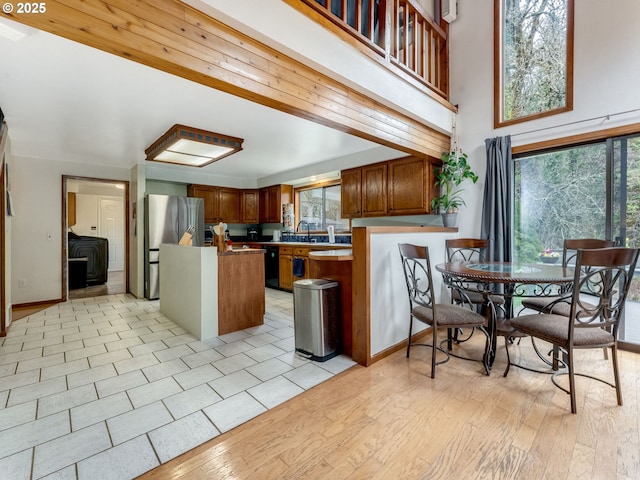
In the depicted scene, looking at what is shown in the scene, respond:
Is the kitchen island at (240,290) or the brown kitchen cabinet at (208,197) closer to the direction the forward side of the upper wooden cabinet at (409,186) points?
the kitchen island

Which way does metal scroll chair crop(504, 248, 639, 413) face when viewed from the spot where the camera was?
facing away from the viewer and to the left of the viewer

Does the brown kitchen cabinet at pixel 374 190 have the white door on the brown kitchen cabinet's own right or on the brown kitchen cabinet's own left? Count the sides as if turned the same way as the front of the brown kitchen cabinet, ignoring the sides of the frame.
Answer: on the brown kitchen cabinet's own right

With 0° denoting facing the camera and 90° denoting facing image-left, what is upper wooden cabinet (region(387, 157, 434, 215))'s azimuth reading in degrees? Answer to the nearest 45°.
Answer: approximately 45°

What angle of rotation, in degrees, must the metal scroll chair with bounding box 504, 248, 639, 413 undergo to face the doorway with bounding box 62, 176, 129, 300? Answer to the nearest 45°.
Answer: approximately 45° to its left

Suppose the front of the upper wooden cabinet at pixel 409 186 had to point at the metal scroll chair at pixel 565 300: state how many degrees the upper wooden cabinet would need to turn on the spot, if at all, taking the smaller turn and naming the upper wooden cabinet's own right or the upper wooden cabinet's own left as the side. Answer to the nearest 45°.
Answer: approximately 90° to the upper wooden cabinet's own left

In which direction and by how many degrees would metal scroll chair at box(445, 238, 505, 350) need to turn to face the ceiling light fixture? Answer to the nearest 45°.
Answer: approximately 135° to its right
